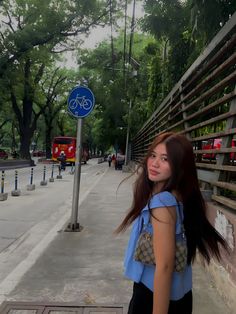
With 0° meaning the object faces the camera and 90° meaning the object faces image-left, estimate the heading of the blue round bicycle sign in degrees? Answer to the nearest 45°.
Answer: approximately 0°
